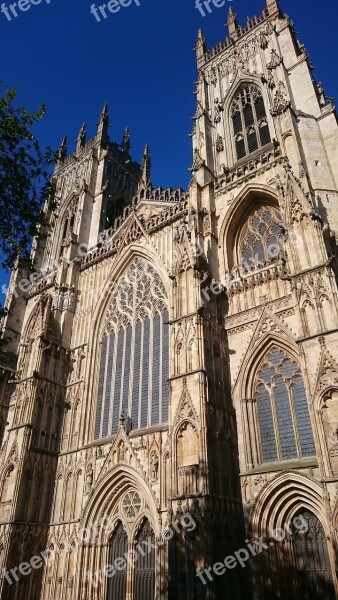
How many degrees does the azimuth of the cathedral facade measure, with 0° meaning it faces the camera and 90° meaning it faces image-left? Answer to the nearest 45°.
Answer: approximately 45°
